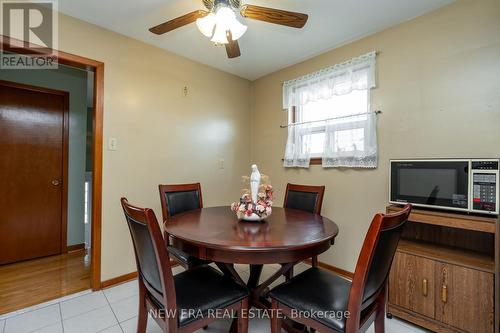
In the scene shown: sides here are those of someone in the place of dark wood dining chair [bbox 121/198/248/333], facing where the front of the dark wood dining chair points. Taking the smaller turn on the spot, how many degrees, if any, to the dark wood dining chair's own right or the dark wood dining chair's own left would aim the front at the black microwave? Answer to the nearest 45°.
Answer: approximately 45° to the dark wood dining chair's own right

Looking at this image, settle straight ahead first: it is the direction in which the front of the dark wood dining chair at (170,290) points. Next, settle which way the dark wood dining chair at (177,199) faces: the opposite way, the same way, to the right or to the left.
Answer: to the right

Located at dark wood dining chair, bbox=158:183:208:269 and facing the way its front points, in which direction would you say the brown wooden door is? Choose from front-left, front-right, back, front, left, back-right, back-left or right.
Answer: back

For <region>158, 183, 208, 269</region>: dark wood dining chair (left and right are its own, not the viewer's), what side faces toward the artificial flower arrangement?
front

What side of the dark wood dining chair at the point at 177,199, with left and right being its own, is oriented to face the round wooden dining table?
front

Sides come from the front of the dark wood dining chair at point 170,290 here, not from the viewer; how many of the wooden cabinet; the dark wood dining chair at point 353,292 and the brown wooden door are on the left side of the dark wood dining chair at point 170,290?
1

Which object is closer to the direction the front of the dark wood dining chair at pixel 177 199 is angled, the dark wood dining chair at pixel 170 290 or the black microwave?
the black microwave

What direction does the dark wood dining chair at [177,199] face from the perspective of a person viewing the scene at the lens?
facing the viewer and to the right of the viewer

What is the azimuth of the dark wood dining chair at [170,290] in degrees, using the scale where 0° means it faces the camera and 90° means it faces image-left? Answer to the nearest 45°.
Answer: approximately 225°

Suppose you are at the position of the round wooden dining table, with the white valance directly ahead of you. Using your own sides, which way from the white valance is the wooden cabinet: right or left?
right

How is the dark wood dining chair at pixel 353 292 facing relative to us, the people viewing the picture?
facing away from the viewer and to the left of the viewer

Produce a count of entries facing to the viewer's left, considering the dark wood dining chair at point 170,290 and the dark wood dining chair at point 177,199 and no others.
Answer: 0

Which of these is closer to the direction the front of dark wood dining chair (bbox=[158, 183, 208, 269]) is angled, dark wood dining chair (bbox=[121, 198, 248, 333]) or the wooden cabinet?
the wooden cabinet

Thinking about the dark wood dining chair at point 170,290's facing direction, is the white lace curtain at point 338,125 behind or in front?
in front

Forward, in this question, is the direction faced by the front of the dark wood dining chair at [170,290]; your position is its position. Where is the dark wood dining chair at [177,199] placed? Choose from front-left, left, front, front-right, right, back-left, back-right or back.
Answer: front-left

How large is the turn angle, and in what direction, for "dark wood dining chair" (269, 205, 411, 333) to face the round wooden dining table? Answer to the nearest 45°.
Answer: approximately 45° to its left
